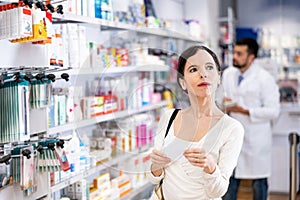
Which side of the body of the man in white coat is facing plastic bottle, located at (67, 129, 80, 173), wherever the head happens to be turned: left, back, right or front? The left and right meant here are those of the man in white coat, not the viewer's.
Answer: front

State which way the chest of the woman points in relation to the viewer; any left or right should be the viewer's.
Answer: facing the viewer and to the left of the viewer

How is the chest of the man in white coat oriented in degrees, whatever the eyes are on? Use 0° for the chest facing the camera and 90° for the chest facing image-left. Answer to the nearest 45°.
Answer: approximately 45°

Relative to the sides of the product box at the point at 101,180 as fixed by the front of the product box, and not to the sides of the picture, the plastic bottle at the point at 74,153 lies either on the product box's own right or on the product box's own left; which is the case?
on the product box's own right

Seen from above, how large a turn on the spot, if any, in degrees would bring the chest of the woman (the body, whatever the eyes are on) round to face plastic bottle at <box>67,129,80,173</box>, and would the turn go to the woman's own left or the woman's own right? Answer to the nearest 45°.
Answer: approximately 90° to the woman's own right

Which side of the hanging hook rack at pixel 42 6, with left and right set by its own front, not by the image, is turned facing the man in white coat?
left

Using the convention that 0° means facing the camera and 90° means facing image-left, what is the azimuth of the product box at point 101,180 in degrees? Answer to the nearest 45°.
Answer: approximately 315°

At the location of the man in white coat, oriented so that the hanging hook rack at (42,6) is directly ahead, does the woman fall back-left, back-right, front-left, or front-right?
front-left

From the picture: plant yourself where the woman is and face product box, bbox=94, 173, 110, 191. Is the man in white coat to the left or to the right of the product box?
right

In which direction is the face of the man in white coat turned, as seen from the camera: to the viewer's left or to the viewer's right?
to the viewer's left

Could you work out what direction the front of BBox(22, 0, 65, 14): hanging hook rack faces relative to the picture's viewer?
facing the viewer and to the right of the viewer

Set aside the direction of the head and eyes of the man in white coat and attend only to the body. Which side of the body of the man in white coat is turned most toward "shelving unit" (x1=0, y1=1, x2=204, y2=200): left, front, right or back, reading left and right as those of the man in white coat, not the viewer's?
front

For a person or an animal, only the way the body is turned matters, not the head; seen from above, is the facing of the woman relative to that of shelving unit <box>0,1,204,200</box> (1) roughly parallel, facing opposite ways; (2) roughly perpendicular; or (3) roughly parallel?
roughly perpendicular
